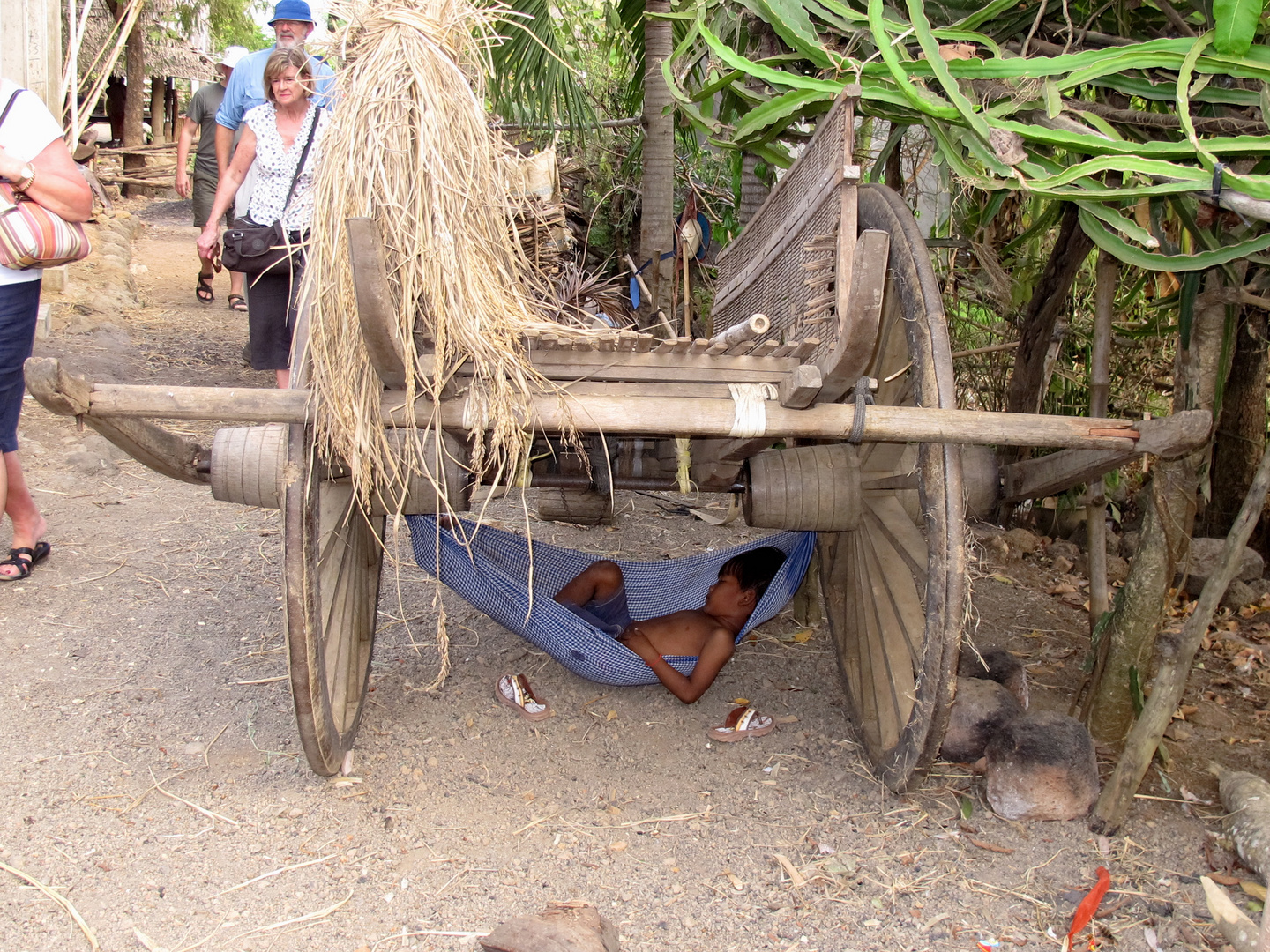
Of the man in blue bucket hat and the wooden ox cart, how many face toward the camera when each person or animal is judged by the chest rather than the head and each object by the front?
1

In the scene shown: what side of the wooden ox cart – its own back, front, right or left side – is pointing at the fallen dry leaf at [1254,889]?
right

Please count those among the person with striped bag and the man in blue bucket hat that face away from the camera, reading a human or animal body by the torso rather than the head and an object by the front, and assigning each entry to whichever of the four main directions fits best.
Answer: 0

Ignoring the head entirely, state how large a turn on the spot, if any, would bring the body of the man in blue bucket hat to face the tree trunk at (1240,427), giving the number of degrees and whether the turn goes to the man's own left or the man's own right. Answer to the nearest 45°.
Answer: approximately 45° to the man's own left

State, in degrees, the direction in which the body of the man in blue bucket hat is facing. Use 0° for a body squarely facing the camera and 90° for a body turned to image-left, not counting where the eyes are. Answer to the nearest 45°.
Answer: approximately 0°

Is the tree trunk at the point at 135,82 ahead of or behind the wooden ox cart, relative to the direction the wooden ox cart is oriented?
ahead

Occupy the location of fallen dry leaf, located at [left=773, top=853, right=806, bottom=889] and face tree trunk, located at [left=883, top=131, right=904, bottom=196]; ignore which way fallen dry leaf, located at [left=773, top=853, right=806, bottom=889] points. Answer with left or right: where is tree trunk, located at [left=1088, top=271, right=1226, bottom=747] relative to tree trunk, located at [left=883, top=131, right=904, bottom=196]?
right

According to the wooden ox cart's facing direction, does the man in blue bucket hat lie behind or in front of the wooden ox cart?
in front

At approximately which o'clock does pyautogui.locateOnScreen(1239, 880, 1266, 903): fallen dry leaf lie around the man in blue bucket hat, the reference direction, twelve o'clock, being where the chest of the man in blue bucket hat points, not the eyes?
The fallen dry leaf is roughly at 11 o'clock from the man in blue bucket hat.

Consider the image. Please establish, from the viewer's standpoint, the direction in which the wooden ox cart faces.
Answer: facing away from the viewer
